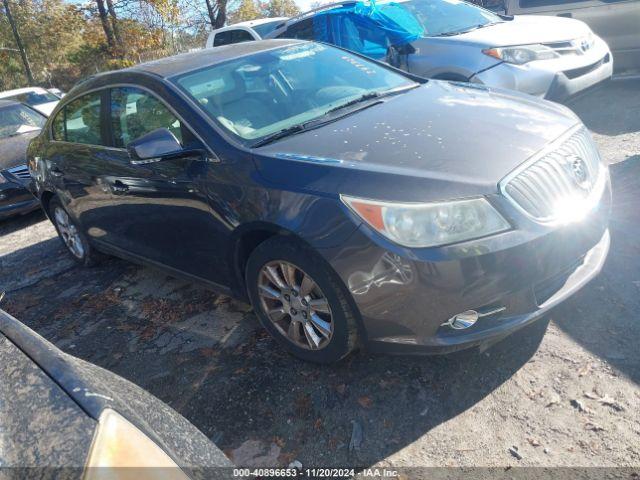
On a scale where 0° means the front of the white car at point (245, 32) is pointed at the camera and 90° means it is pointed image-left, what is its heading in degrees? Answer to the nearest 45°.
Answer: approximately 315°

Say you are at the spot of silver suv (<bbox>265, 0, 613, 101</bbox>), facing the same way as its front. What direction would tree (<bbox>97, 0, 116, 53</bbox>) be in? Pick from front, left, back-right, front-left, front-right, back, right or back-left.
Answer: back

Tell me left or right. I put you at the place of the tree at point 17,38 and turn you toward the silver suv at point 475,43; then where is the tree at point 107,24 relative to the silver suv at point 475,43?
left

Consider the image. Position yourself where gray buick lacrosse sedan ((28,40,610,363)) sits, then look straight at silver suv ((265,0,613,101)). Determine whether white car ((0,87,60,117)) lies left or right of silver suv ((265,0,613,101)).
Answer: left

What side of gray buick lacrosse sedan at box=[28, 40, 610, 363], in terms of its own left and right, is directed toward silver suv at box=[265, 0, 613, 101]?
left

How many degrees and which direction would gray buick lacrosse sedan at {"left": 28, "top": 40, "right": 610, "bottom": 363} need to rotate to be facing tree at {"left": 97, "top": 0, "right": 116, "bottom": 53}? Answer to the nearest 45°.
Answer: approximately 135° to its left

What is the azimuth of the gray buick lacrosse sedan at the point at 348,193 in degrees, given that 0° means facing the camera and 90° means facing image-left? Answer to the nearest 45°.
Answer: approximately 315°

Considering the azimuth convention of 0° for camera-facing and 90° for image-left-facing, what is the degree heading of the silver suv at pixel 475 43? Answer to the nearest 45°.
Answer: approximately 315°

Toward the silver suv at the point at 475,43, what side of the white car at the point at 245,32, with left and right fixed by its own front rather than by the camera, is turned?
front

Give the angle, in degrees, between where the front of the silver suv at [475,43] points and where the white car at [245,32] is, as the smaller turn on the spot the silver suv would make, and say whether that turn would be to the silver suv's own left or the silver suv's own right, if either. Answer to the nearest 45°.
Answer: approximately 180°

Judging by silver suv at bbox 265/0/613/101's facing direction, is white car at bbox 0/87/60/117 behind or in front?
behind
